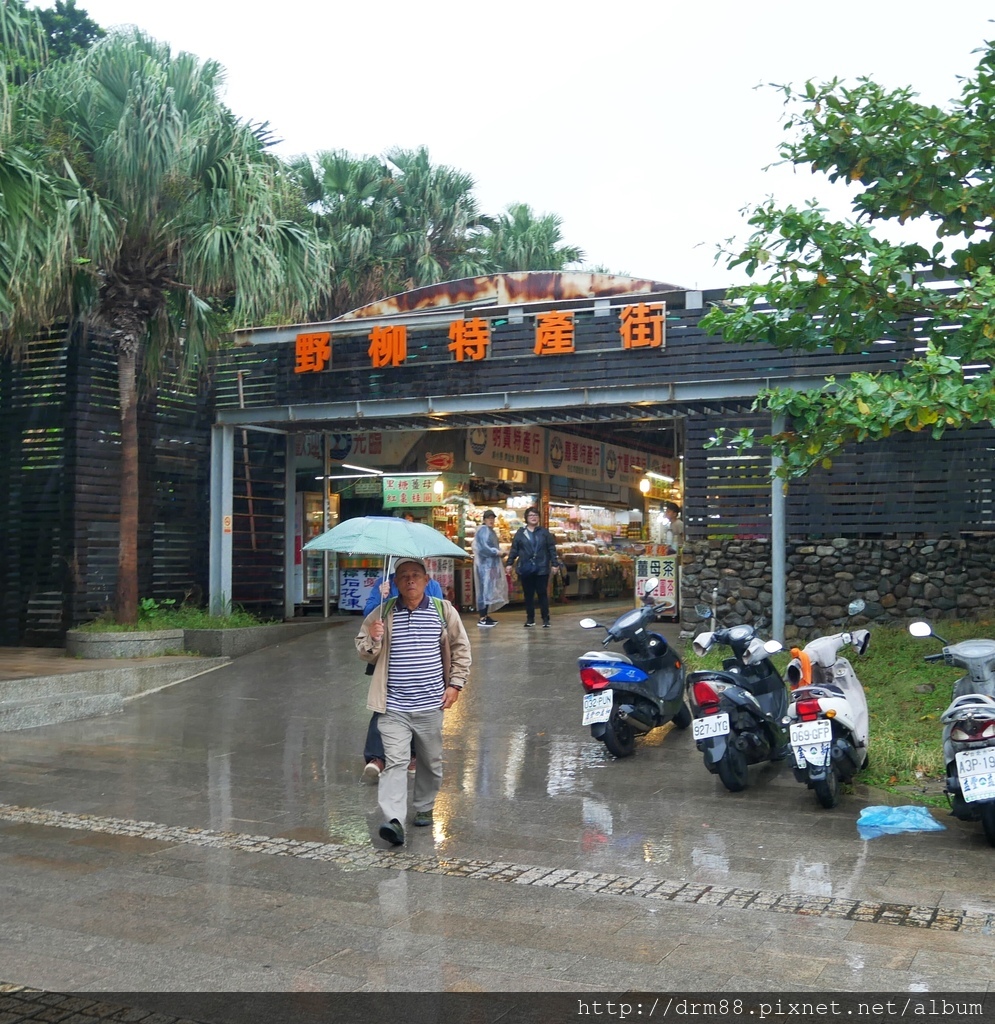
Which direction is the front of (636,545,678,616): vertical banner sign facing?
toward the camera

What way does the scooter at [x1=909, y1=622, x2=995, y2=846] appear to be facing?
away from the camera

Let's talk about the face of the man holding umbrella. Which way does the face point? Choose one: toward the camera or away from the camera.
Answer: toward the camera

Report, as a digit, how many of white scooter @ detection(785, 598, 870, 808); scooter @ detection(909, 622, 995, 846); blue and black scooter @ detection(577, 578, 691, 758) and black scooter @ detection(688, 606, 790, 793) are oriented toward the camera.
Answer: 0

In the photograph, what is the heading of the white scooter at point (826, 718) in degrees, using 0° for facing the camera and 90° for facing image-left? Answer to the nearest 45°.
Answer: approximately 225°

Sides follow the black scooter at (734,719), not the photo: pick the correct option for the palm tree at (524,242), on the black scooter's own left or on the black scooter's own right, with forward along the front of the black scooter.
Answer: on the black scooter's own left

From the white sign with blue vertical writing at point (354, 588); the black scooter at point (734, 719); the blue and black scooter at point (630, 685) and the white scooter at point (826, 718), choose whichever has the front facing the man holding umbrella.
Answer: the white sign with blue vertical writing

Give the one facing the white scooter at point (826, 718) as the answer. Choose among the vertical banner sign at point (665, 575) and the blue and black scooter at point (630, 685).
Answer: the vertical banner sign

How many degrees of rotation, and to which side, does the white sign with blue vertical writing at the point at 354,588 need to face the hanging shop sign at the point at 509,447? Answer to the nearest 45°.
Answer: approximately 135° to its left

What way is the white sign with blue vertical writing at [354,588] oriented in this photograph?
toward the camera

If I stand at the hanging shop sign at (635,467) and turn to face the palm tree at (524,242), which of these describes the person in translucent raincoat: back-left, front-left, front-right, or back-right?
back-left

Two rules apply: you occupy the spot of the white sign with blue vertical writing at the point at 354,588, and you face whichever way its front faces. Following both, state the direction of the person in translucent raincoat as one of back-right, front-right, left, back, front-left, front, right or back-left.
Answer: front-left

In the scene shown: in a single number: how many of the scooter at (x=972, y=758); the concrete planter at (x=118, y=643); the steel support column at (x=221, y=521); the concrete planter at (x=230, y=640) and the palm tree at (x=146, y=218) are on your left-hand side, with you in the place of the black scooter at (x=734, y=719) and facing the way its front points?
4

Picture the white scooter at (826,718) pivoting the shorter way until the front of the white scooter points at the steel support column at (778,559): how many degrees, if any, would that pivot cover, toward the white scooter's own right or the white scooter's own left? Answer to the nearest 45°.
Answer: approximately 45° to the white scooter's own left

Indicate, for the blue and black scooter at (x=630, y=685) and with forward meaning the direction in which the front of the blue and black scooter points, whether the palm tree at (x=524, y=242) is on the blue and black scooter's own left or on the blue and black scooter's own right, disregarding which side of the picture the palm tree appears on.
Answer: on the blue and black scooter's own left

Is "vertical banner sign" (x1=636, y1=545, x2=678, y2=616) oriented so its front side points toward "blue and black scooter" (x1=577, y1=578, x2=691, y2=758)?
yes

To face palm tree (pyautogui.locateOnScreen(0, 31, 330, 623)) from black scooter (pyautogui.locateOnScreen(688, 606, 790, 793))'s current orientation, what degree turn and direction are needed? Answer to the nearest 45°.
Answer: approximately 90° to its left

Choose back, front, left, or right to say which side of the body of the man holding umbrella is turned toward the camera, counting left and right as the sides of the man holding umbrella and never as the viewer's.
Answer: front
